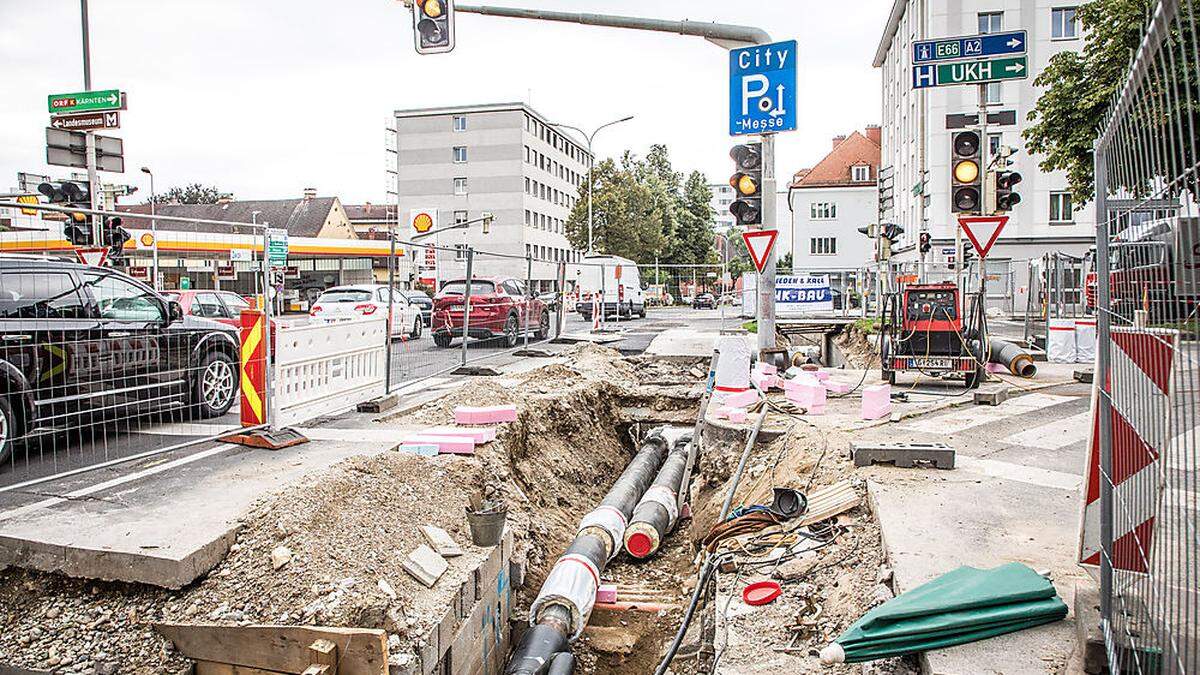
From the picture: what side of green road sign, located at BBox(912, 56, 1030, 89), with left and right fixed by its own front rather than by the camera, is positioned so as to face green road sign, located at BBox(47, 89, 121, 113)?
right

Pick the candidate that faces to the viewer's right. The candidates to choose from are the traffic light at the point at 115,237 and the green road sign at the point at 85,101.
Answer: the traffic light

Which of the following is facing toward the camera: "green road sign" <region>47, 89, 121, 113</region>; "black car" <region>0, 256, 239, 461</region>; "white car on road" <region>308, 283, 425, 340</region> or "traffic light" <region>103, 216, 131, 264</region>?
the green road sign

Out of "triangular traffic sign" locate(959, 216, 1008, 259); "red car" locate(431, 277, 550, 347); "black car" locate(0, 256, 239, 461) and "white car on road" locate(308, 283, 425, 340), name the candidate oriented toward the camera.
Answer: the triangular traffic sign

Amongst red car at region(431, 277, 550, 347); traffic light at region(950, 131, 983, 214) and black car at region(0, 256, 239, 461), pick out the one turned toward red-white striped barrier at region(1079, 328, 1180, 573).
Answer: the traffic light

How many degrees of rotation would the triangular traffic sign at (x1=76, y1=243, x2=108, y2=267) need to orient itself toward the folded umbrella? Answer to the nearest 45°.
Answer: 0° — it already faces it

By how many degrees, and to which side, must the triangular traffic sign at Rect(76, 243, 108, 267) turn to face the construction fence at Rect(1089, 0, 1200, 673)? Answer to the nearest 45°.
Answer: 0° — it already faces it

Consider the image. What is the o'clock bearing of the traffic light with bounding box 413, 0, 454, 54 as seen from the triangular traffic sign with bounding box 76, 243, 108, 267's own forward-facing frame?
The traffic light is roughly at 11 o'clock from the triangular traffic sign.

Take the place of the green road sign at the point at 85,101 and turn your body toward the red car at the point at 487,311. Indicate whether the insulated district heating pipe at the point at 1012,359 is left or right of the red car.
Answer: right

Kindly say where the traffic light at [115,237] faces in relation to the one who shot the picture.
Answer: facing to the right of the viewer
